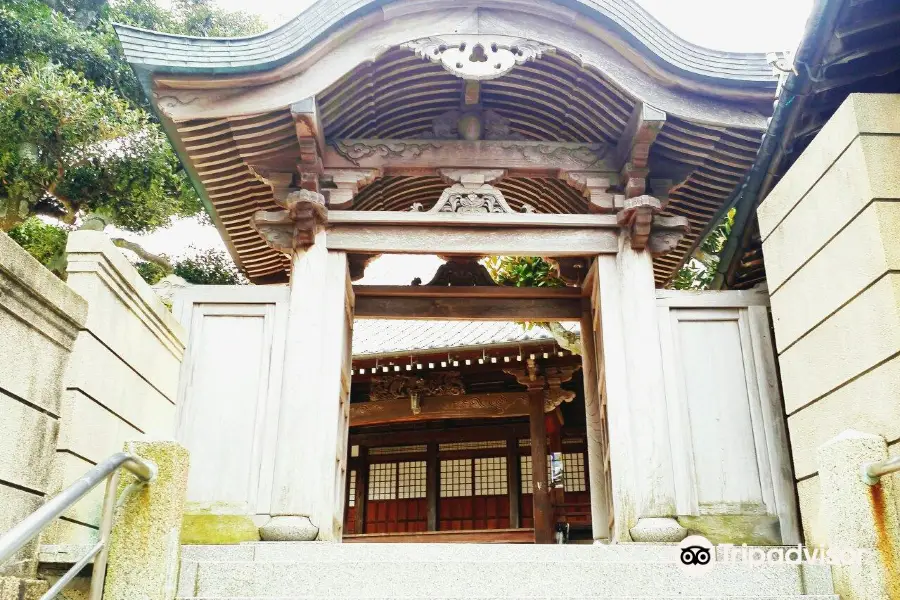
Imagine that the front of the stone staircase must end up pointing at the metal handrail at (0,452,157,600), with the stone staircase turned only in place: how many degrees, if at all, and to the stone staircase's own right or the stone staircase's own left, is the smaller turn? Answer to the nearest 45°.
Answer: approximately 45° to the stone staircase's own right

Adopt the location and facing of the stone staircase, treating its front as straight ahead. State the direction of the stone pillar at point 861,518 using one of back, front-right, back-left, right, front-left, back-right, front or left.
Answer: left

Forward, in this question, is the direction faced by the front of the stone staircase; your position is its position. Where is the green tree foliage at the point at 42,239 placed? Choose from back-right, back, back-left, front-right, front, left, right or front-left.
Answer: back-right

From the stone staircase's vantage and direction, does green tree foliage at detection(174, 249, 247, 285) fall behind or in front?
behind

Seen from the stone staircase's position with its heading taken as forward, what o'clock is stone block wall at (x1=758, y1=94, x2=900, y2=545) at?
The stone block wall is roughly at 9 o'clock from the stone staircase.

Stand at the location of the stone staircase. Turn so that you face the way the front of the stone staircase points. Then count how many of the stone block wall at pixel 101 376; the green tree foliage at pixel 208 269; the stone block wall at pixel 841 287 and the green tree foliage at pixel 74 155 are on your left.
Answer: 1

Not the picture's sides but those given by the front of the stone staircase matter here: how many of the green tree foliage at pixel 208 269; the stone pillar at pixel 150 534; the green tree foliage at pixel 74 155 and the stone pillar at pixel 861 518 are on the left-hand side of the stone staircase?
1

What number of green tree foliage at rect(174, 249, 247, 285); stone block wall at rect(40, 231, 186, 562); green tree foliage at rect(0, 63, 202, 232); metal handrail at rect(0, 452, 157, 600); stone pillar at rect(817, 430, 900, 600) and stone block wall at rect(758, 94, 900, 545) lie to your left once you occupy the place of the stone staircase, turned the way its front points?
2

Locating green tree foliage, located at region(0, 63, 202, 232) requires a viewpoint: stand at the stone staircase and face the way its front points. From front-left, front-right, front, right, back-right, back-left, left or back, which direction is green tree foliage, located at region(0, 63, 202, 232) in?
back-right

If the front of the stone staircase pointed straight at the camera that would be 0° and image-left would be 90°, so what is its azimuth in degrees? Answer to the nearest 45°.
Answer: approximately 0°

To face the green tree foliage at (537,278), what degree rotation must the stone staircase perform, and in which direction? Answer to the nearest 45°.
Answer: approximately 180°

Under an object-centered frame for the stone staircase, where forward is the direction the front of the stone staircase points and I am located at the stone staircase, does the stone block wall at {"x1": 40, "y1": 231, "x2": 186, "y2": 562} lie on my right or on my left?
on my right

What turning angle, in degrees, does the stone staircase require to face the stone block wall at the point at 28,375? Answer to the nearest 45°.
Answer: approximately 90° to its right

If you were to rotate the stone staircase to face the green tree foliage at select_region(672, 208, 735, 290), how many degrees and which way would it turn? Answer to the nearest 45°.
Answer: approximately 135° to its left

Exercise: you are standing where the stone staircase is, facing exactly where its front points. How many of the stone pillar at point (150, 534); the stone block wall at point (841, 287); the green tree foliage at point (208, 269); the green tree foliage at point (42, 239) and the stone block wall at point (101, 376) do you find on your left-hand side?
1
